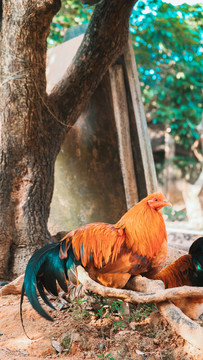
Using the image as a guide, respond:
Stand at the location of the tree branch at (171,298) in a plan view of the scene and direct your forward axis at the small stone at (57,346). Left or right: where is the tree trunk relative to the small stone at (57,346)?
right

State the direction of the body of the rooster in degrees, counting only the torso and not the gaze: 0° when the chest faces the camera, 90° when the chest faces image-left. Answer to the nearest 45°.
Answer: approximately 270°

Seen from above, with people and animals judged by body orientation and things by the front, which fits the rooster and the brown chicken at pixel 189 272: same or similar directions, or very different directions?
very different directions

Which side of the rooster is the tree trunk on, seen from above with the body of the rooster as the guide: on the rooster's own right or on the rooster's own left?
on the rooster's own left

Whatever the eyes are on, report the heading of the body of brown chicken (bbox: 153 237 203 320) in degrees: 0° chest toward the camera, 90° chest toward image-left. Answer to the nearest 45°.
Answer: approximately 90°

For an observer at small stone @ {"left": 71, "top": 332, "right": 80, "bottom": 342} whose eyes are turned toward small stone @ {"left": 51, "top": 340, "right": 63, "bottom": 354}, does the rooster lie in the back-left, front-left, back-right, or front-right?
back-right

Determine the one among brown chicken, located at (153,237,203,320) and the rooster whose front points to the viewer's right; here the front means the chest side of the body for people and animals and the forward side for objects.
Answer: the rooster
